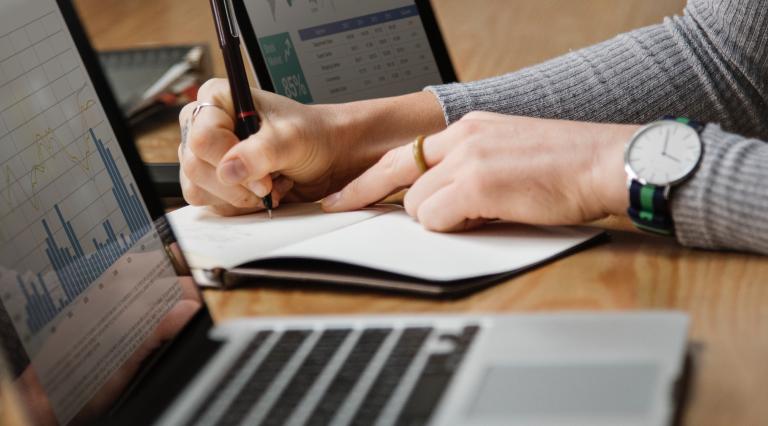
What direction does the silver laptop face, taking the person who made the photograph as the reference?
facing to the right of the viewer
